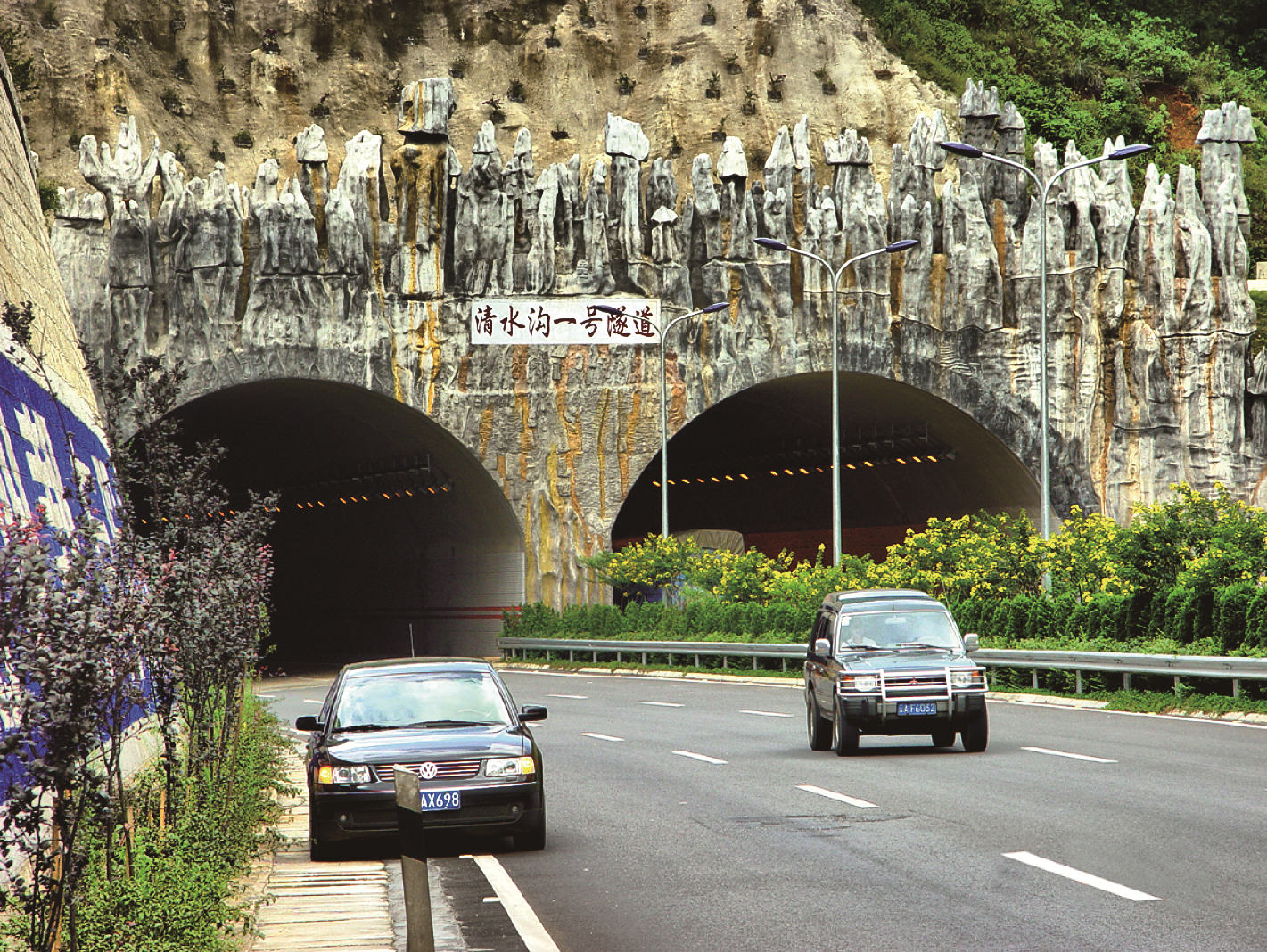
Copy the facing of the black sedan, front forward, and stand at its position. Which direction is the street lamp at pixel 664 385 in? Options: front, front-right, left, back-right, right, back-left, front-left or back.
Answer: back

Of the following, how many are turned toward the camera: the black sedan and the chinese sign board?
2

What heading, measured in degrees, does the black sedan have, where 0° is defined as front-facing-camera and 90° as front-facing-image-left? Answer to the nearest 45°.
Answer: approximately 0°

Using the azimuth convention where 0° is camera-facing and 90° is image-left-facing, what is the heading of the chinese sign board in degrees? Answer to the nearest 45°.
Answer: approximately 0°

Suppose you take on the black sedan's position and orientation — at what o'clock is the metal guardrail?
The metal guardrail is roughly at 7 o'clock from the black sedan.

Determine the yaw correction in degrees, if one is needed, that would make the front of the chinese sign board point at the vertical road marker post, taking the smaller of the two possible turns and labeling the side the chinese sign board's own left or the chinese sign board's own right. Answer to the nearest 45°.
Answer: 0° — it already faces it

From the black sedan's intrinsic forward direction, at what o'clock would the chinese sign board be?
The chinese sign board is roughly at 6 o'clock from the black sedan.

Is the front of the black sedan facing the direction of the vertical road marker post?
yes
